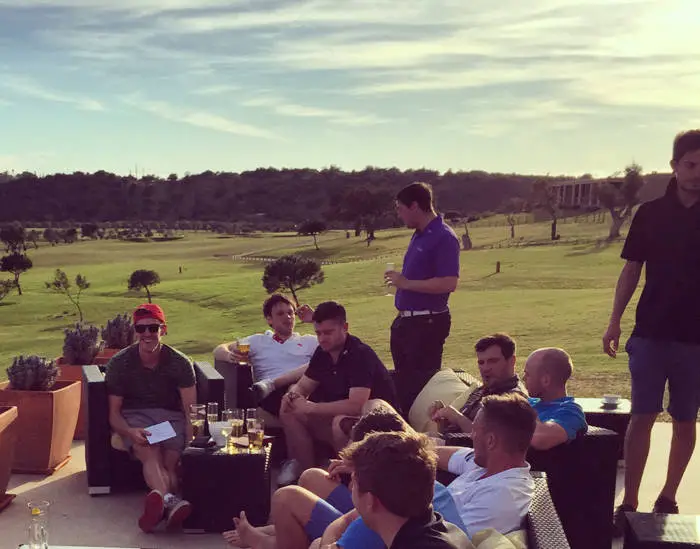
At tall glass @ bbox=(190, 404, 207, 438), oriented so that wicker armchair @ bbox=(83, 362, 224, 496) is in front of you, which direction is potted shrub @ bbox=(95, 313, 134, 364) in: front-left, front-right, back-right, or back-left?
front-right

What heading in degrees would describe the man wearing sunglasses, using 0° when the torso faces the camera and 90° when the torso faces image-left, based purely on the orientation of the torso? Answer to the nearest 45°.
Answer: approximately 0°

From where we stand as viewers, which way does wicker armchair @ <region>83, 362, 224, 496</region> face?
facing the viewer

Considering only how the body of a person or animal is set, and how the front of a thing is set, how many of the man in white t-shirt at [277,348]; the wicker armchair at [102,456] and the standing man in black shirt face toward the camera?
3

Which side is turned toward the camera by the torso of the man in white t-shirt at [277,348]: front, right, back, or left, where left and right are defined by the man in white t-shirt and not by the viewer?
front

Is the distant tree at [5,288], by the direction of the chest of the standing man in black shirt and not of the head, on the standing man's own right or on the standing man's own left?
on the standing man's own right

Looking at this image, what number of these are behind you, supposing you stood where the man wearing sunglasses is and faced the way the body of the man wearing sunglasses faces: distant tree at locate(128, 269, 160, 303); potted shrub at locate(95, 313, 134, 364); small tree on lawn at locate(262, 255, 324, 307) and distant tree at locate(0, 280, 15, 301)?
4

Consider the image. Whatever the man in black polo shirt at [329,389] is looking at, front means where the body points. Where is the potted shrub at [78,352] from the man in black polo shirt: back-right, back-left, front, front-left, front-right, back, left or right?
right

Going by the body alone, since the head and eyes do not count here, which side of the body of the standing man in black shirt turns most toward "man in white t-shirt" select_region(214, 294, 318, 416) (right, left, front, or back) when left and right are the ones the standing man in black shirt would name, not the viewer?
right

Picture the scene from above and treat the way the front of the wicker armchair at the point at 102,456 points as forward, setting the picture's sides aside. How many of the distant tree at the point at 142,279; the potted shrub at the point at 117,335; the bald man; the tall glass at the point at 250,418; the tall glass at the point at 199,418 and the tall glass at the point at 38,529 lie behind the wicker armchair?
2

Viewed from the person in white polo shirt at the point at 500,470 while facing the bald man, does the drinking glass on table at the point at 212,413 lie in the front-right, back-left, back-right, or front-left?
front-left

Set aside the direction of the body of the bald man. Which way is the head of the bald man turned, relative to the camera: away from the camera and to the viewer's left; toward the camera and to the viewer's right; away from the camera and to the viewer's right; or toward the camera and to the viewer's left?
away from the camera and to the viewer's left

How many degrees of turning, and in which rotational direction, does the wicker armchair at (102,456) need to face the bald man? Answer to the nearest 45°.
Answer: approximately 45° to its left

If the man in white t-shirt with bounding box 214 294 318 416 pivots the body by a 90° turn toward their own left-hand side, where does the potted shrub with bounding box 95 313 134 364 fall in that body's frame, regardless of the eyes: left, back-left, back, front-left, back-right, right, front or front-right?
back-left

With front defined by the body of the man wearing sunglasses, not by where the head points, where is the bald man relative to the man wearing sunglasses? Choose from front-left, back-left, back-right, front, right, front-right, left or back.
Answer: front-left

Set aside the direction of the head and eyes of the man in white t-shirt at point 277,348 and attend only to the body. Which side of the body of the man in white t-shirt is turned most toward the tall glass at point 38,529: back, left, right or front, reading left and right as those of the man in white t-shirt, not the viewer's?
front

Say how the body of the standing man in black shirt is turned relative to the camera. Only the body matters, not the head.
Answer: toward the camera

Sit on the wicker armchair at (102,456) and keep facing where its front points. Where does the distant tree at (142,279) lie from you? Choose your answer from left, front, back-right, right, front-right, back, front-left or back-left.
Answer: back

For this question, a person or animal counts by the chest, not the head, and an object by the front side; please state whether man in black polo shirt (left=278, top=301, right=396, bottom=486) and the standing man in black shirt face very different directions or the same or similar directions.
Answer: same or similar directions
